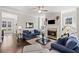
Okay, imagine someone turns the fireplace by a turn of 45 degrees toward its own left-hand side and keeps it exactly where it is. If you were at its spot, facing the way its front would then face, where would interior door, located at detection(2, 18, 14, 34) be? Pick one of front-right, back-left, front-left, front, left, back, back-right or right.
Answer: back-right

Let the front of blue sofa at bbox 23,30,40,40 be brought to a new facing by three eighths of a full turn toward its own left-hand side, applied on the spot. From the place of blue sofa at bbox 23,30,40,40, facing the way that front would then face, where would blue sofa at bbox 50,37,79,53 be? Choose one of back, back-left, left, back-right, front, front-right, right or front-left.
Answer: right

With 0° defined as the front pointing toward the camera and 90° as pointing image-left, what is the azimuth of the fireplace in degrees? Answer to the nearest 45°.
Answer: approximately 0°

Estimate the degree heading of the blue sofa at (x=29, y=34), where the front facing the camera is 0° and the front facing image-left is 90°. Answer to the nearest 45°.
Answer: approximately 315°

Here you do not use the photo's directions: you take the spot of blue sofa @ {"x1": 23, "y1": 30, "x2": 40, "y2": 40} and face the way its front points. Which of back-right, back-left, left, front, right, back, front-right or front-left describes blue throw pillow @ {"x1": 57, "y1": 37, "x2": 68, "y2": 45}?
front-left
